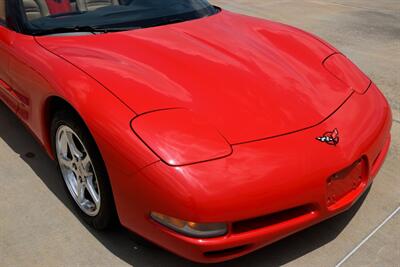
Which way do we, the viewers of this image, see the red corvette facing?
facing the viewer and to the right of the viewer
